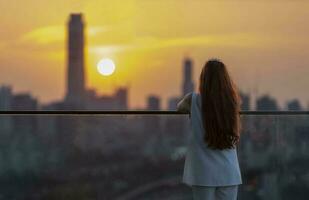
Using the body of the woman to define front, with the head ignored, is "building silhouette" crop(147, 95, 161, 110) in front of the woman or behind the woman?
in front

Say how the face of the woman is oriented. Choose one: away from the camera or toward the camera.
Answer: away from the camera

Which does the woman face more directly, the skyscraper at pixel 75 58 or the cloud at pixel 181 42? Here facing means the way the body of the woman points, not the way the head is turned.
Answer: the cloud

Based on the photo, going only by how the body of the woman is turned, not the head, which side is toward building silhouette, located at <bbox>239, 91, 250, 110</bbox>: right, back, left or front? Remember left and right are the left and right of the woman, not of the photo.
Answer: front

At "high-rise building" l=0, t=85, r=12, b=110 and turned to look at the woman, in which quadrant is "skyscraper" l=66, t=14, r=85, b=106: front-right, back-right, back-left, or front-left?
front-left

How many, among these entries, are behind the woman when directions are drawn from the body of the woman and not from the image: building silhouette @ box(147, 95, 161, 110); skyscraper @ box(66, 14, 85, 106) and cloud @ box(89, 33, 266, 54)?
0

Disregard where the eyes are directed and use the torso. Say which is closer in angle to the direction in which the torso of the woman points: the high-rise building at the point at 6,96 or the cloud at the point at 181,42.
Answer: the cloud

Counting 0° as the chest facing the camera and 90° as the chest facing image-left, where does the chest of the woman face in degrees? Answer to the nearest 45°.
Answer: approximately 180°

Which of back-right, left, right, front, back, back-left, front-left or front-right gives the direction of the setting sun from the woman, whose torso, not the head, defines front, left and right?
front-left

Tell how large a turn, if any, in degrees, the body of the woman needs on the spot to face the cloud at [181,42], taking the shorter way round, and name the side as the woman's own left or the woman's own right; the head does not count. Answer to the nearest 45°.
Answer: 0° — they already face it
